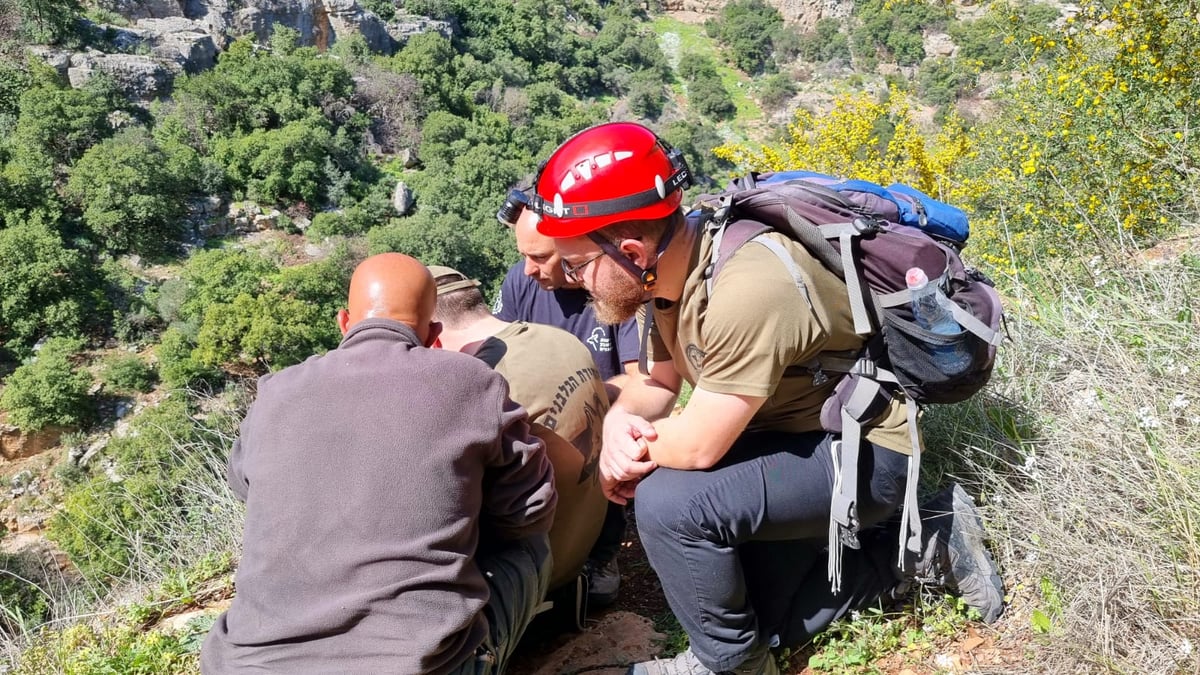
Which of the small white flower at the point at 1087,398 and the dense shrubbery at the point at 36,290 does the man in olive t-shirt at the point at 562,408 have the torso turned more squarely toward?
the dense shrubbery

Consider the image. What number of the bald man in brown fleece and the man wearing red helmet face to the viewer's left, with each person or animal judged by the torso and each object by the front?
1

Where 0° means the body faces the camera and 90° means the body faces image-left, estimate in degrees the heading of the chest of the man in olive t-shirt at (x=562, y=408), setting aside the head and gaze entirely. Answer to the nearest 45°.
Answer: approximately 135°

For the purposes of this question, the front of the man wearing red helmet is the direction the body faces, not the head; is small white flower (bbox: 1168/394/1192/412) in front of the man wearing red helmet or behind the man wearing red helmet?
behind

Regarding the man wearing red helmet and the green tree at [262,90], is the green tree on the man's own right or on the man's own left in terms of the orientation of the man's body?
on the man's own right

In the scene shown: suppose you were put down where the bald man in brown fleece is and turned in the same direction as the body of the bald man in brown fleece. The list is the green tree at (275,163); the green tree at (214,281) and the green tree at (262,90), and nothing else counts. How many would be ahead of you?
3

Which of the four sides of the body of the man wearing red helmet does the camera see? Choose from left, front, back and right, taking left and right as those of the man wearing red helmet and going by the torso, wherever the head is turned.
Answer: left

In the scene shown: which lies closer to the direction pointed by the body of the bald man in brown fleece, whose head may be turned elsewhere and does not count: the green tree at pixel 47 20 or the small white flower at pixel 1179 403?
the green tree

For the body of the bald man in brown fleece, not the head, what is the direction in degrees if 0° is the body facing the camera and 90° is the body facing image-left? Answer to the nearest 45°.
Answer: approximately 180°
